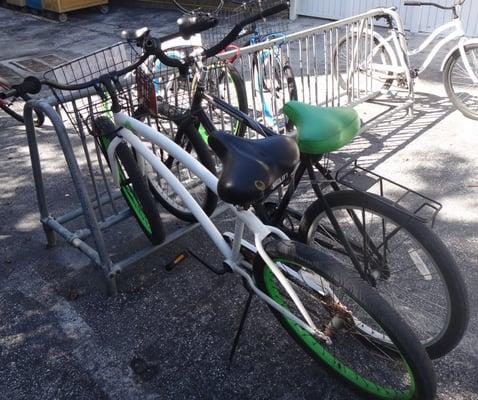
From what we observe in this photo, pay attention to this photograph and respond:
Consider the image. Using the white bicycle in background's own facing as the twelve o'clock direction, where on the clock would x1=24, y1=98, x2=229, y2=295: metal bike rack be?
The metal bike rack is roughly at 4 o'clock from the white bicycle in background.

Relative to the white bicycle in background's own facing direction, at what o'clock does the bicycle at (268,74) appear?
The bicycle is roughly at 5 o'clock from the white bicycle in background.

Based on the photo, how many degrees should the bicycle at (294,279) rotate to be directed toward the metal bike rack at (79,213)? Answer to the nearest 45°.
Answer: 0° — it already faces it

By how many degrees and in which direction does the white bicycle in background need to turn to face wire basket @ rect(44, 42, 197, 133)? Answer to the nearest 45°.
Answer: approximately 135° to its right

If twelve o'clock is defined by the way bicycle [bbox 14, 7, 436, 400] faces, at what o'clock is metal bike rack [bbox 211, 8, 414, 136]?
The metal bike rack is roughly at 2 o'clock from the bicycle.

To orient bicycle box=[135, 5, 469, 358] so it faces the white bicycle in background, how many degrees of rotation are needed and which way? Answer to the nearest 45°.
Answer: approximately 45° to its right

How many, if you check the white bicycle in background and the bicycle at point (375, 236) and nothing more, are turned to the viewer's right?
1

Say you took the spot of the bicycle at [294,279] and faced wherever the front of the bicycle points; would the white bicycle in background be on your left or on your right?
on your right

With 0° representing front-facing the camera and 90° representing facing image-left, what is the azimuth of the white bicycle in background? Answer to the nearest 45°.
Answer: approximately 270°

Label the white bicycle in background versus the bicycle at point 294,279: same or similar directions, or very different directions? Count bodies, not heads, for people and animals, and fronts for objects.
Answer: very different directions

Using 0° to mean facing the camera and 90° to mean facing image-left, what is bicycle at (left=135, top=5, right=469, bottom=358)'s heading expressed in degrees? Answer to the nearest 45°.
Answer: approximately 135°

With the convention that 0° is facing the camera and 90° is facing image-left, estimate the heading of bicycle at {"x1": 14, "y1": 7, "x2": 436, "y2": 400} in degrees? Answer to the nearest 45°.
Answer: approximately 135°
